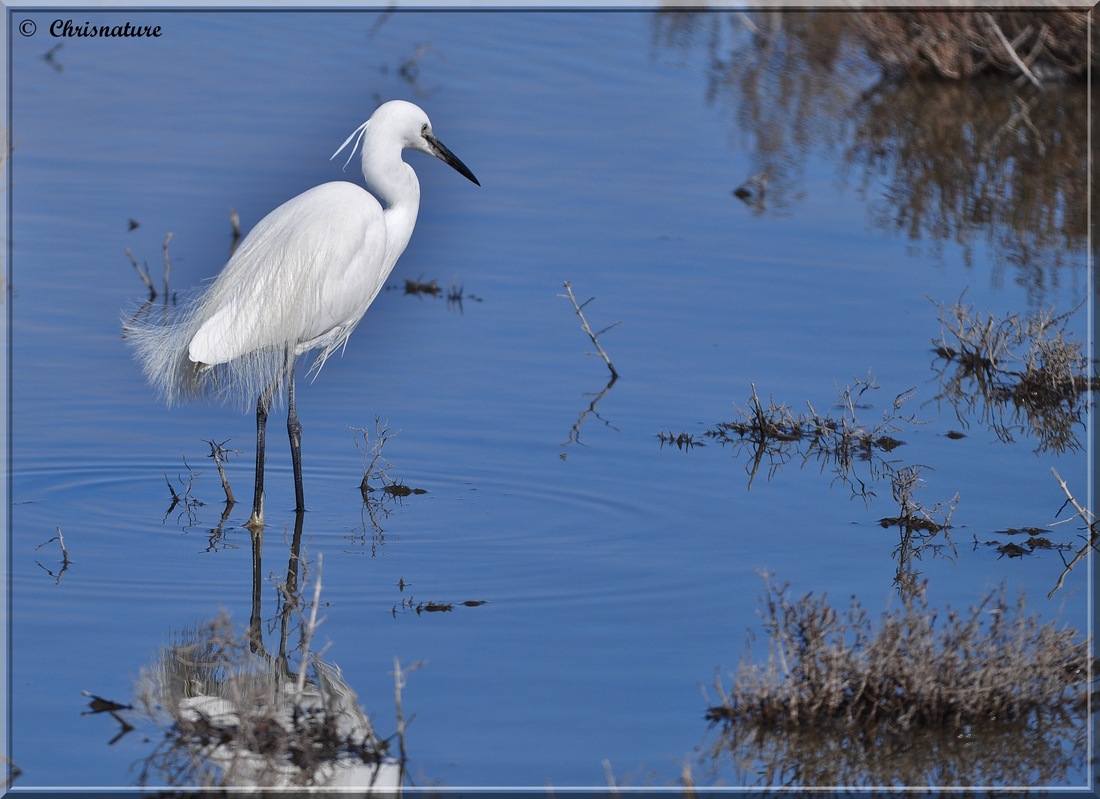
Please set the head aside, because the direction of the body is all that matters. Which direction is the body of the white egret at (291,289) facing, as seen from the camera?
to the viewer's right
